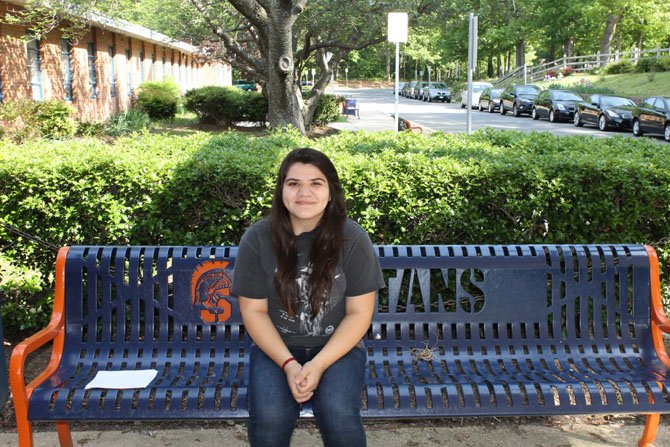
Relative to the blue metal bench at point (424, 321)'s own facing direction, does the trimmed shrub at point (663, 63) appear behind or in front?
behind

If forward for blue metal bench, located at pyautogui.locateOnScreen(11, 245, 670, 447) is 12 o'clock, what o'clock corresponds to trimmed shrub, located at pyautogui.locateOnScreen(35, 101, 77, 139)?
The trimmed shrub is roughly at 5 o'clock from the blue metal bench.

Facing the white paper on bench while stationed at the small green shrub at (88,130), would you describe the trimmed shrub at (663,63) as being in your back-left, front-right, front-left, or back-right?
back-left

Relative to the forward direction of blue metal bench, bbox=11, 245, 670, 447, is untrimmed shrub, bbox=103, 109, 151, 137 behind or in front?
behind

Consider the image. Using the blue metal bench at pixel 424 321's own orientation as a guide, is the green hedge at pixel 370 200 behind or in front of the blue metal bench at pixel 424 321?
behind

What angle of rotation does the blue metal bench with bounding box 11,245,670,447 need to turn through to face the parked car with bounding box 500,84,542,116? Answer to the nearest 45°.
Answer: approximately 180°

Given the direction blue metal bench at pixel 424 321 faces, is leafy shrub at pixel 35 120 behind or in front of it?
behind

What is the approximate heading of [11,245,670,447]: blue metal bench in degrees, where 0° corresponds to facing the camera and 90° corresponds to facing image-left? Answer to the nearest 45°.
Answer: approximately 0°

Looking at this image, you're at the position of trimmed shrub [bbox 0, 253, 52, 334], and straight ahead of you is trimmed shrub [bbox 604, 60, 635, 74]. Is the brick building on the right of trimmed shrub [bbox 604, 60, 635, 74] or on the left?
left

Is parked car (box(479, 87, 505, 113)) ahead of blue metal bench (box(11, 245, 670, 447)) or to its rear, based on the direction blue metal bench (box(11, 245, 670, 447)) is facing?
to the rear

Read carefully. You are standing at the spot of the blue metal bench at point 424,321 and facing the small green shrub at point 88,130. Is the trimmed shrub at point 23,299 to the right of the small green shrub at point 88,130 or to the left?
left
